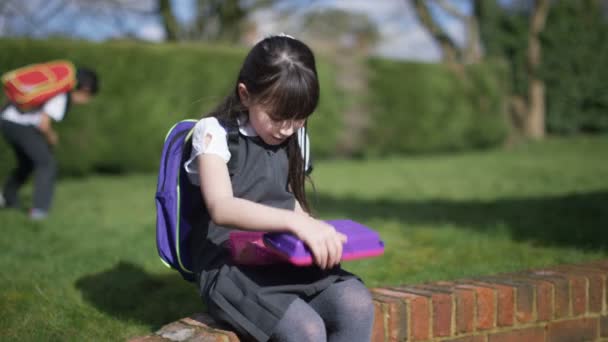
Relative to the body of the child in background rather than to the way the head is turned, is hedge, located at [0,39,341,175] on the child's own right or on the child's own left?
on the child's own left

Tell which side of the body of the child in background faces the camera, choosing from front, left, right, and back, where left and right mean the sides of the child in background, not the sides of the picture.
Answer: right

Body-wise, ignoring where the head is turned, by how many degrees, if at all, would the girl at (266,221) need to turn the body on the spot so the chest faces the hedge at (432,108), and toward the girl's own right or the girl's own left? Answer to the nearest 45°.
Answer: approximately 135° to the girl's own left

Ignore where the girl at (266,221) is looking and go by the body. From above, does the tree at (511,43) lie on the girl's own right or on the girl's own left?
on the girl's own left

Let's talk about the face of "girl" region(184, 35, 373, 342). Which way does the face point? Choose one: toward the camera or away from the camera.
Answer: toward the camera

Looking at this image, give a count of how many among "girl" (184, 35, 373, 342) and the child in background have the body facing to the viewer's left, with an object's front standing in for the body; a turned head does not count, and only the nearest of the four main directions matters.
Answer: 0

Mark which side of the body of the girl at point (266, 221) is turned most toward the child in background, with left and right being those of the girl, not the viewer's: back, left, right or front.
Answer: back

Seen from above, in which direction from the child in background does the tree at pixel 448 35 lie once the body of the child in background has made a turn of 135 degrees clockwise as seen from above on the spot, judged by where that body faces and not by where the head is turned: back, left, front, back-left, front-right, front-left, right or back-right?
back
